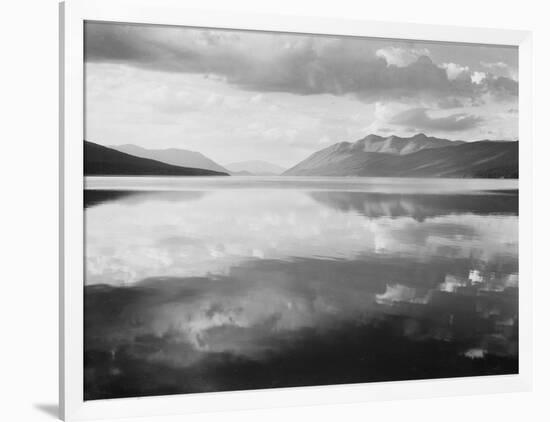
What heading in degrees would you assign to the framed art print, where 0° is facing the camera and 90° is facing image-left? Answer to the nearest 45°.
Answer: approximately 315°
